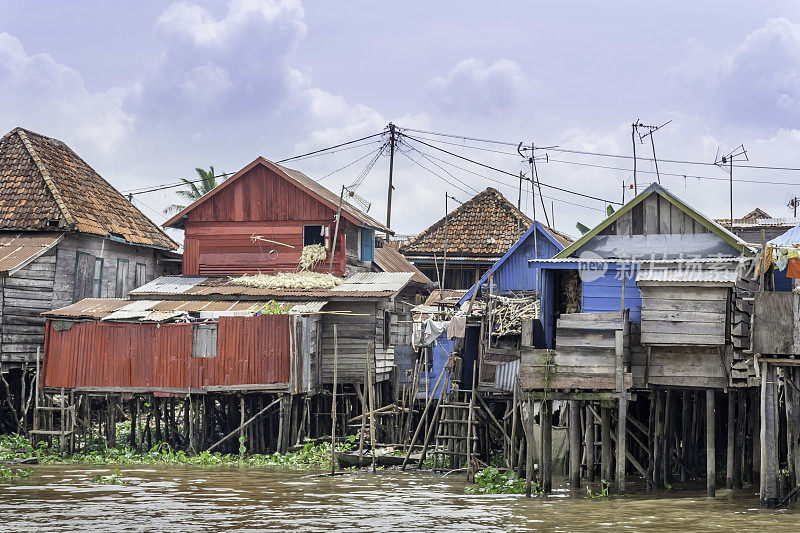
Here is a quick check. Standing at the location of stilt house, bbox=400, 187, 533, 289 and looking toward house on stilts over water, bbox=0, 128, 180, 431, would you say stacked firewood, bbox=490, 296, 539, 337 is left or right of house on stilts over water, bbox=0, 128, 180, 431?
left

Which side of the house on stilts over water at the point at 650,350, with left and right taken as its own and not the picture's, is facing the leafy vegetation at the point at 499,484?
right

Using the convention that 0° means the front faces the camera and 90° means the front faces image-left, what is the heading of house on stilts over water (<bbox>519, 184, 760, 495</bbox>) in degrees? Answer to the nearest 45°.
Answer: approximately 0°

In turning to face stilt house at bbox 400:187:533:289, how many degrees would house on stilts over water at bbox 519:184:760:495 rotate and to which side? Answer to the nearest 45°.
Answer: approximately 180°

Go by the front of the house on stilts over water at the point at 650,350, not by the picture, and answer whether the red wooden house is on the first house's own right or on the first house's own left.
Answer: on the first house's own right

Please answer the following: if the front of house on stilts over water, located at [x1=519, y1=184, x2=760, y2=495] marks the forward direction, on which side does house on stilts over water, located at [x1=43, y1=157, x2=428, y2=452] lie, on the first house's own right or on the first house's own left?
on the first house's own right

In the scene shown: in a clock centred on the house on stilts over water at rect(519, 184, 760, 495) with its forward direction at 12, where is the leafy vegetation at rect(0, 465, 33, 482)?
The leafy vegetation is roughly at 3 o'clock from the house on stilts over water.

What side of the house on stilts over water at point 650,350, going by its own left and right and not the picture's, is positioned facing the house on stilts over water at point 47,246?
right

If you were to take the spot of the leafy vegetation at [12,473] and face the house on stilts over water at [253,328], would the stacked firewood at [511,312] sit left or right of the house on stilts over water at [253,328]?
right

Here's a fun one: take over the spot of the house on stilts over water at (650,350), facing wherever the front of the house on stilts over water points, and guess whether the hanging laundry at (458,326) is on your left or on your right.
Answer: on your right
